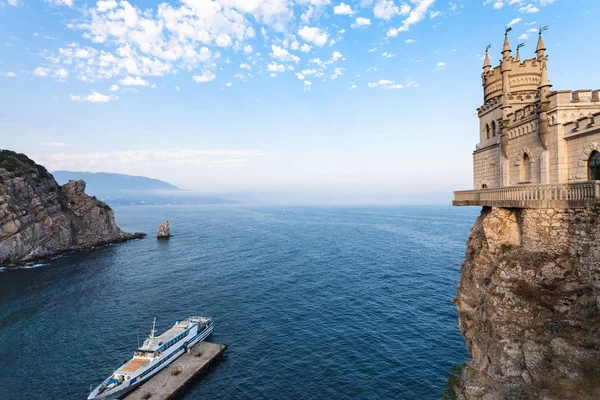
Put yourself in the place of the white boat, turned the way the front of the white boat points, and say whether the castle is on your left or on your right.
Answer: on your left

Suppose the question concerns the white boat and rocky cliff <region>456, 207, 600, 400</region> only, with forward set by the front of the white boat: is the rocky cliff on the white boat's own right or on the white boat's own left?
on the white boat's own left

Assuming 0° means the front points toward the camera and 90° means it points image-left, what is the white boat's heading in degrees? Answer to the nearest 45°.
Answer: approximately 45°
